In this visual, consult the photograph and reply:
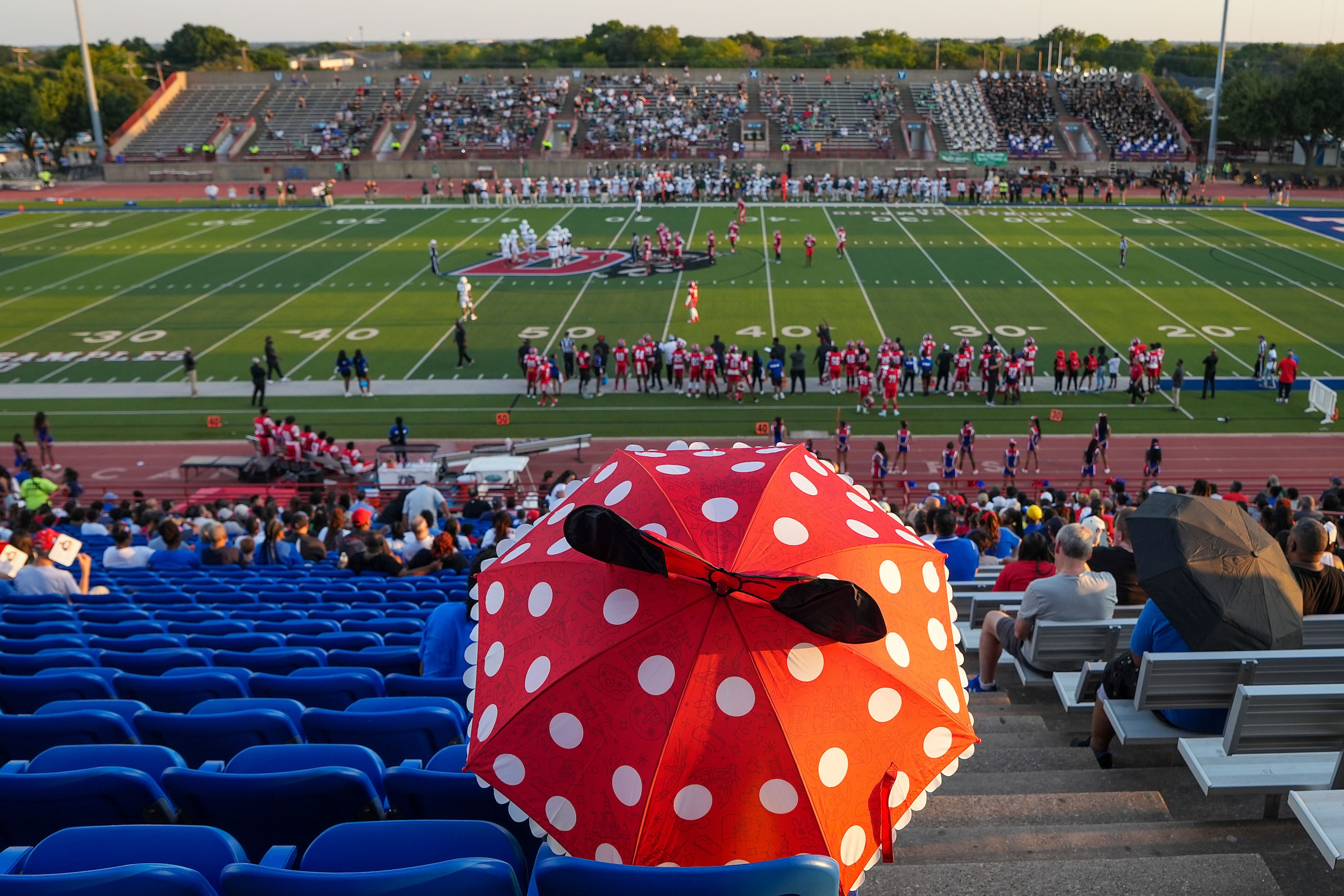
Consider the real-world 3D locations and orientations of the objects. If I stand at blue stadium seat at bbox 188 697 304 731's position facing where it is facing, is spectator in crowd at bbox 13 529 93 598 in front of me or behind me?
in front

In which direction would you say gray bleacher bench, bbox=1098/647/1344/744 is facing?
away from the camera

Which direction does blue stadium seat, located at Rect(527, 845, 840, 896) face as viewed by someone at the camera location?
facing away from the viewer

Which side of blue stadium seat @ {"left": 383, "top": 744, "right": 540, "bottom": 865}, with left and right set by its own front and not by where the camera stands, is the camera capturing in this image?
back

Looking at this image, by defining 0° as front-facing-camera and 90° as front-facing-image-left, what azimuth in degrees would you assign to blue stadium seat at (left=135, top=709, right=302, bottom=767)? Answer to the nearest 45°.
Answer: approximately 180°

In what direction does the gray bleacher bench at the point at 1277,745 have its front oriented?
away from the camera

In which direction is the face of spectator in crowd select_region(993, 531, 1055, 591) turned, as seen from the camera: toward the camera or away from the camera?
away from the camera

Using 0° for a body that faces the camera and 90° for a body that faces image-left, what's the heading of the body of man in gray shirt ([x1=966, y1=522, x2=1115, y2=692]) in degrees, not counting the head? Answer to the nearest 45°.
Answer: approximately 135°

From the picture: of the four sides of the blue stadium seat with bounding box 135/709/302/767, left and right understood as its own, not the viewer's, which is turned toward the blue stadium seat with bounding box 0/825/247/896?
back

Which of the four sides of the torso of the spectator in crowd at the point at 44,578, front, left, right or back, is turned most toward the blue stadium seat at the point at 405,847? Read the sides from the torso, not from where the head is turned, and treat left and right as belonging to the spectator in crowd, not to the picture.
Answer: back

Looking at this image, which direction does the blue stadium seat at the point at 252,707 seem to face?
away from the camera

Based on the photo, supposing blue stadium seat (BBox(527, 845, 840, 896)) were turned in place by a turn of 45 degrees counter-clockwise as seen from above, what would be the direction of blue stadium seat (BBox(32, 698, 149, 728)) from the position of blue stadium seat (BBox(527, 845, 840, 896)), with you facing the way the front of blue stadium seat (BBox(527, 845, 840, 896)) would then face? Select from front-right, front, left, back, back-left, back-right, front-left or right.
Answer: front

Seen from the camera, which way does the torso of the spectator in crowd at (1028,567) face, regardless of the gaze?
away from the camera

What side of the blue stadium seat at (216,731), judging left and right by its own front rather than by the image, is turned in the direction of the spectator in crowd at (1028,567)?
right

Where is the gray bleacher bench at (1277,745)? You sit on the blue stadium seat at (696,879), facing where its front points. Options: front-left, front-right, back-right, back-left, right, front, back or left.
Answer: front-right

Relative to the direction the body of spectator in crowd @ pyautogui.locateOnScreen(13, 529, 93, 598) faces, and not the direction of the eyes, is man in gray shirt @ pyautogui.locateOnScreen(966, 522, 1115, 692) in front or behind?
behind

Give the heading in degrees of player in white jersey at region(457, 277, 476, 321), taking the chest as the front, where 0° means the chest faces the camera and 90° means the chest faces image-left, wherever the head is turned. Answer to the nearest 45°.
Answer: approximately 180°

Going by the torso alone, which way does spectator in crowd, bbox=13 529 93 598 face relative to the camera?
away from the camera

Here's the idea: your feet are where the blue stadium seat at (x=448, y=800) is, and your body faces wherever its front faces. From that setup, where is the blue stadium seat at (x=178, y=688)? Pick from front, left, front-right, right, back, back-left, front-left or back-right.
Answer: front-left
